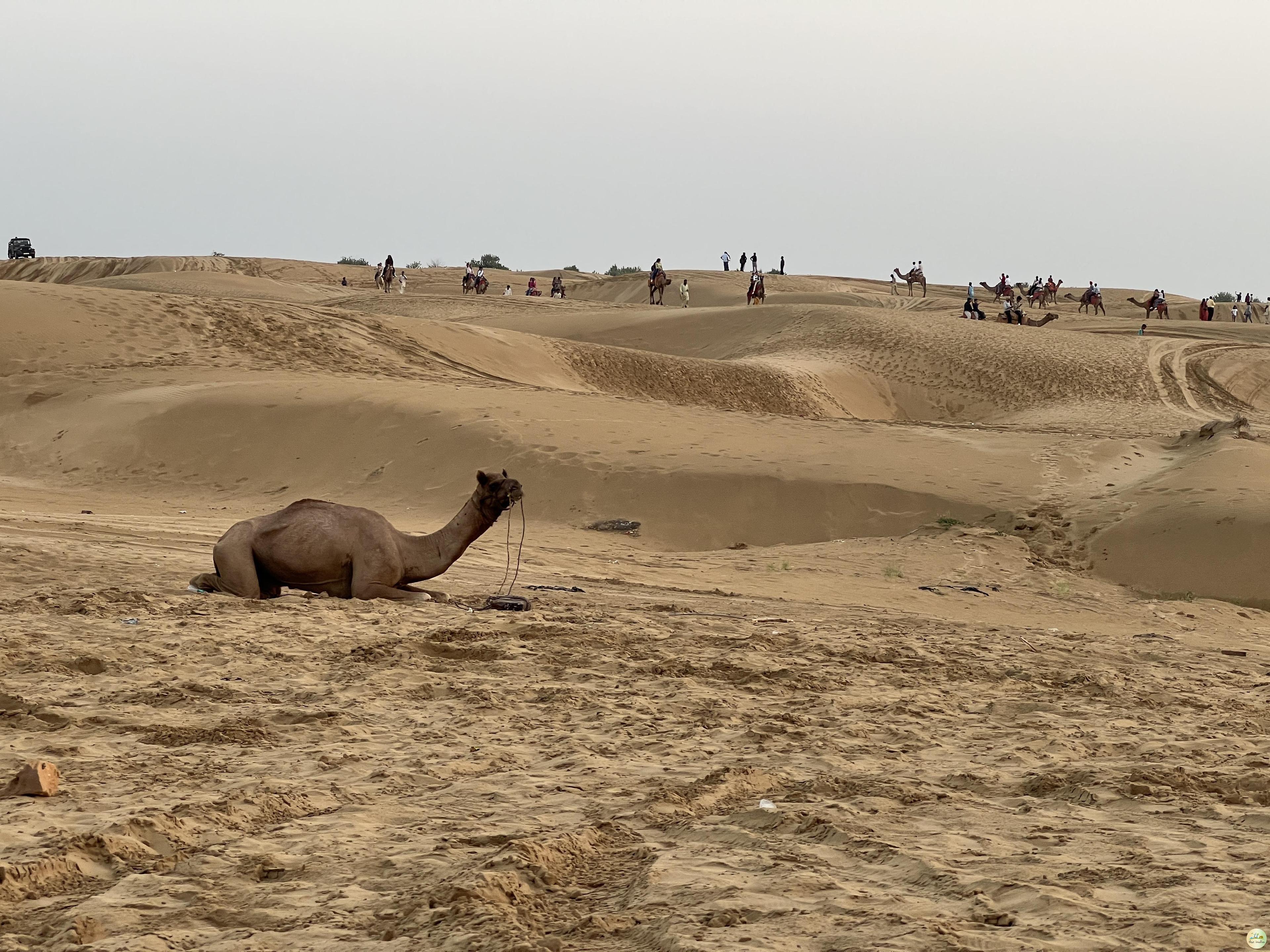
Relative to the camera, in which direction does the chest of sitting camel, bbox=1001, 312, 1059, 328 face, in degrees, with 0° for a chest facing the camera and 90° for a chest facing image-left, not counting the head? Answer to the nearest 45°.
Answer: approximately 270°

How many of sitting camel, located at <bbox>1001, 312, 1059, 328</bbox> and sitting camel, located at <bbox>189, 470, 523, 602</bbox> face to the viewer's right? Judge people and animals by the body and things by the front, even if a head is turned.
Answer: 2

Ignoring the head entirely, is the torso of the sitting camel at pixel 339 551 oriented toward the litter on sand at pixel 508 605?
yes

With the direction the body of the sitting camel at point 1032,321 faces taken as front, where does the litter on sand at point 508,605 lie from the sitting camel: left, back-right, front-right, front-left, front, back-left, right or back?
right

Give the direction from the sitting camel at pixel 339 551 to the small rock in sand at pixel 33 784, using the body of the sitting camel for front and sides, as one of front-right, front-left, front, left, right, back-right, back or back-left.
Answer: right

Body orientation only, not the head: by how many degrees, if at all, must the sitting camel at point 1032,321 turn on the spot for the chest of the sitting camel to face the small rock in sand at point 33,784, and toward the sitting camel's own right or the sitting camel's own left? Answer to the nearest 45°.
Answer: approximately 90° to the sitting camel's own right

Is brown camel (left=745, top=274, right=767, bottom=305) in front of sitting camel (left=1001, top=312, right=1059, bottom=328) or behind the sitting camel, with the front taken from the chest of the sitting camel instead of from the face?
behind

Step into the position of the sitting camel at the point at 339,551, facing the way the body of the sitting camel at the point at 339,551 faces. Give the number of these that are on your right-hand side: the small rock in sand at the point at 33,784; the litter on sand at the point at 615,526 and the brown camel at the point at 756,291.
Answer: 1

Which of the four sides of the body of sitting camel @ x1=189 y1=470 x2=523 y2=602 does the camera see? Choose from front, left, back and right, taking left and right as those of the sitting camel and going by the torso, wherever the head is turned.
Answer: right

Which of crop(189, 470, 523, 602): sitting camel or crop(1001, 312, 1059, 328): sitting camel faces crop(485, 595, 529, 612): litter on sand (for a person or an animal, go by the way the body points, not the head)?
crop(189, 470, 523, 602): sitting camel

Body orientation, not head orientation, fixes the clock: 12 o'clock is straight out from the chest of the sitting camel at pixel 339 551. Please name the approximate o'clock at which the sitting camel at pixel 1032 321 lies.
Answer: the sitting camel at pixel 1032 321 is roughly at 10 o'clock from the sitting camel at pixel 339 551.
